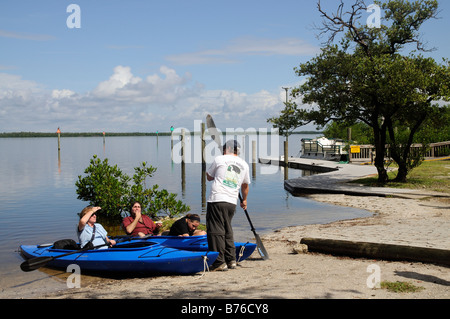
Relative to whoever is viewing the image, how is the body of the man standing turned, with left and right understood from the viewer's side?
facing away from the viewer and to the left of the viewer

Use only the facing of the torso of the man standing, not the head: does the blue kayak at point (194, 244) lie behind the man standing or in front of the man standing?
in front

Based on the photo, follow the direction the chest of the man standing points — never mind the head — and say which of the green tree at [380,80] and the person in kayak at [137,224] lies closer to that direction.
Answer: the person in kayak

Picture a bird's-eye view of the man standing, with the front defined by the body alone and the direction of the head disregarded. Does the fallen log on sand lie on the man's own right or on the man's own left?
on the man's own right

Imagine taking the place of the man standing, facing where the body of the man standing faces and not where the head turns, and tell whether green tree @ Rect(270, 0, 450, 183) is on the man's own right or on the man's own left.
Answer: on the man's own right

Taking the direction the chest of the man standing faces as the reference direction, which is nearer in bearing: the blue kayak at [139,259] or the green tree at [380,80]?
the blue kayak
